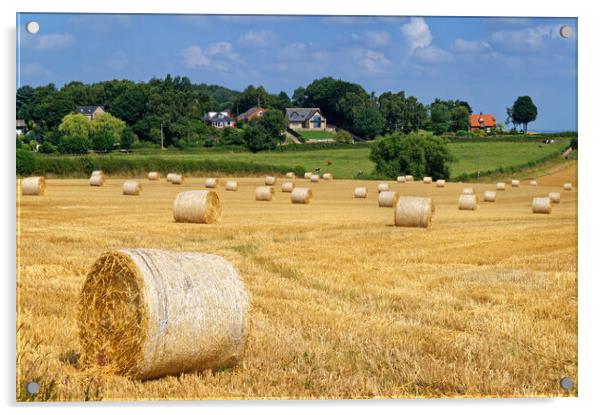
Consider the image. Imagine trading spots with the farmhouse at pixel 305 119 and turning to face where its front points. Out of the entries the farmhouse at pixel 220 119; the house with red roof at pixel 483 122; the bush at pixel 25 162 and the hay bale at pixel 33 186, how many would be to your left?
1

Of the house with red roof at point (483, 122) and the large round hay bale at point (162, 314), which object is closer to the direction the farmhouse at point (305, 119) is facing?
the large round hay bale

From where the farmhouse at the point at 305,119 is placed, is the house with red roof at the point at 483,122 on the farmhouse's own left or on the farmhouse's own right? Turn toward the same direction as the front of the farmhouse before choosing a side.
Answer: on the farmhouse's own left

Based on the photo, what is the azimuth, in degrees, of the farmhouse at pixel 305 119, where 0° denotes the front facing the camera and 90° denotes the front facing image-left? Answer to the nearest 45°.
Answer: approximately 0°
